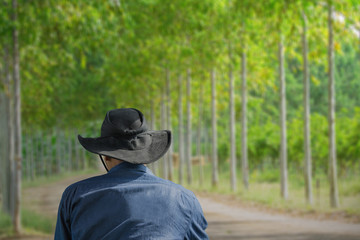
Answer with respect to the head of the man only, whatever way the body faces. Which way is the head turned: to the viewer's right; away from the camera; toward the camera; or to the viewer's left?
away from the camera

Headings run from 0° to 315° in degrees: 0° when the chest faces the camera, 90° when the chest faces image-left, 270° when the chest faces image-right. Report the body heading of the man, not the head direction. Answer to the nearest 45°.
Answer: approximately 180°
